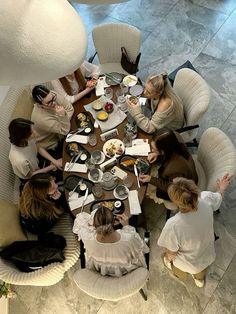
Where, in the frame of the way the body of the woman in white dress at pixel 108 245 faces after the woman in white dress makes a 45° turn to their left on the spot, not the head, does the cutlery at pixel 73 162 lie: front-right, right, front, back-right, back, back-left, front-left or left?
front-right

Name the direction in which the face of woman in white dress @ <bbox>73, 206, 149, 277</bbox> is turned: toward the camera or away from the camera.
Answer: away from the camera

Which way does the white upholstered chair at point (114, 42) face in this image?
toward the camera

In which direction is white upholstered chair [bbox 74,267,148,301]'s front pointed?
away from the camera

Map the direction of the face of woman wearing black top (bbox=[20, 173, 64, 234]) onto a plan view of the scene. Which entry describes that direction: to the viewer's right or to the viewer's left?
to the viewer's right

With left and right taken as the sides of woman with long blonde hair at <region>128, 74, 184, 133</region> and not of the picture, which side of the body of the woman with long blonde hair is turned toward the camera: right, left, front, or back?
left

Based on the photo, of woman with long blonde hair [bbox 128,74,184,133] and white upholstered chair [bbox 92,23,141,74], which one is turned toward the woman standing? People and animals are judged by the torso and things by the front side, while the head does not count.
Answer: the white upholstered chair

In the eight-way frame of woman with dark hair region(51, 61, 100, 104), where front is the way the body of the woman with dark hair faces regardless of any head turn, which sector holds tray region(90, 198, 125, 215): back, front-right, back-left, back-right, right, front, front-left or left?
front-right

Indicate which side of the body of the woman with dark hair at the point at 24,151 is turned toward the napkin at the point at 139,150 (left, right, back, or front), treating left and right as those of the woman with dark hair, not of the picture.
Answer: front

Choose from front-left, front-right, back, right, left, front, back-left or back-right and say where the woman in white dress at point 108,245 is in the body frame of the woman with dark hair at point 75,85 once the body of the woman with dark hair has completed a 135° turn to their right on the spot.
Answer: left

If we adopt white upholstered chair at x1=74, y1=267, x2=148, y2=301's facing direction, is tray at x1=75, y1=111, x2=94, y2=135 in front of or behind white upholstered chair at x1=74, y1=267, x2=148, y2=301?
in front

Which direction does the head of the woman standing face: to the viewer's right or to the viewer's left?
to the viewer's left

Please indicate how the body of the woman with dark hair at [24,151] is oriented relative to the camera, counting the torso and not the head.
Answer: to the viewer's right

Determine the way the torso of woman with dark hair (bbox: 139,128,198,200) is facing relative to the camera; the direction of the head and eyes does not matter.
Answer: to the viewer's left

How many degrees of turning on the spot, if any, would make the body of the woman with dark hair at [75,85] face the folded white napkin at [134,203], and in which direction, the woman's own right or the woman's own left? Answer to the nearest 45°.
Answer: approximately 45° to the woman's own right

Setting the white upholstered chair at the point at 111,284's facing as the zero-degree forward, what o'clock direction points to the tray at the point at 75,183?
The tray is roughly at 12 o'clock from the white upholstered chair.
